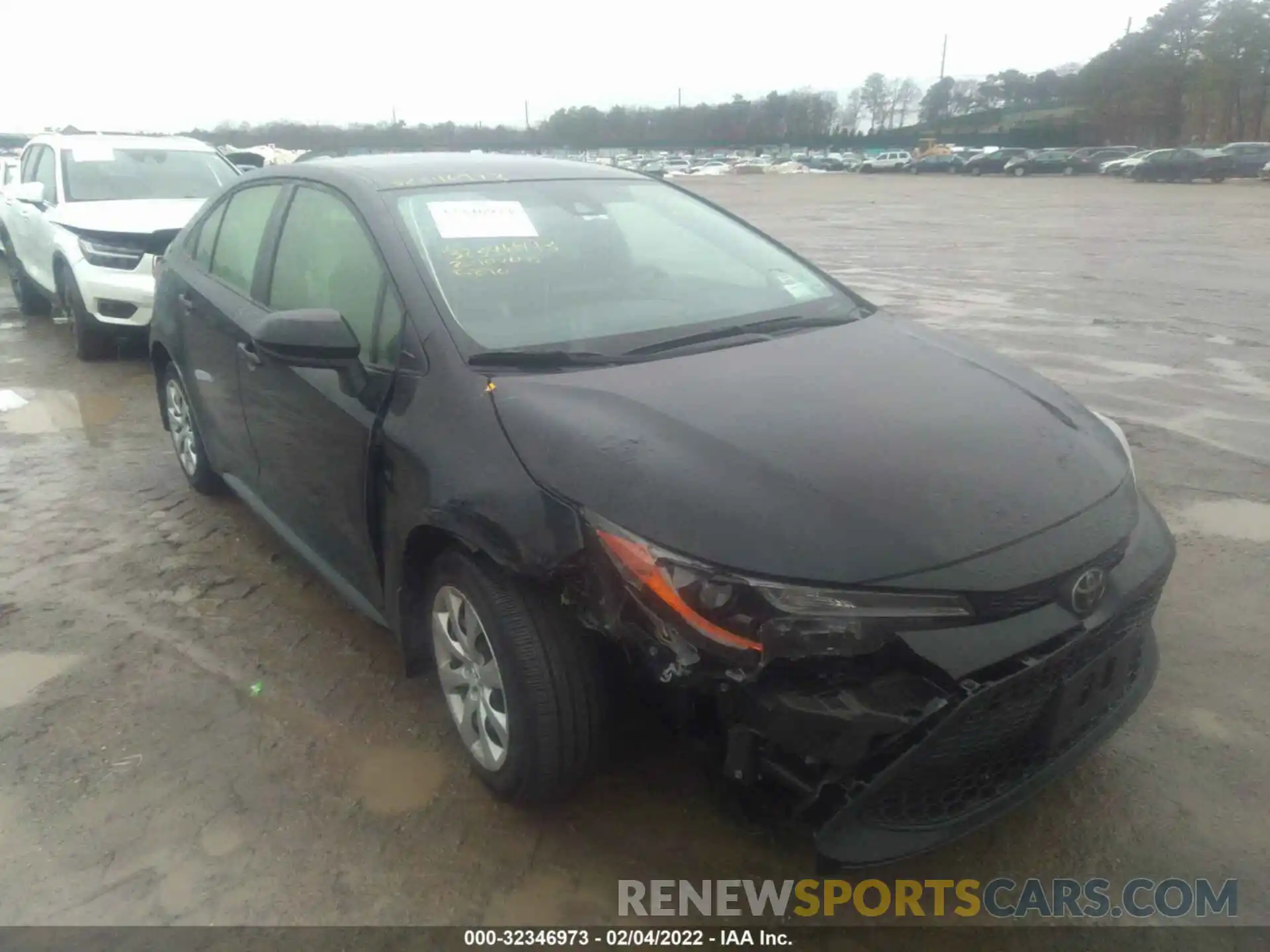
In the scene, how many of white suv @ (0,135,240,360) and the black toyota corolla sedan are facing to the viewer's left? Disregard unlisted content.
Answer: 0

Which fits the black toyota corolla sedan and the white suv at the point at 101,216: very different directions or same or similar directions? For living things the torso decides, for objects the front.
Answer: same or similar directions

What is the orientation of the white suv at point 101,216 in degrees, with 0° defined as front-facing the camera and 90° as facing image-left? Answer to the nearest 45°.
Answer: approximately 315°

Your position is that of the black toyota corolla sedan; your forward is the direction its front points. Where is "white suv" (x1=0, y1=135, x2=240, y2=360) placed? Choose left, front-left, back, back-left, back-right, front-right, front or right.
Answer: back

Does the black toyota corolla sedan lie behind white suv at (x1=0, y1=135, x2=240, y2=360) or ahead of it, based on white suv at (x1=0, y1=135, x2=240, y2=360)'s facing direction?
ahead

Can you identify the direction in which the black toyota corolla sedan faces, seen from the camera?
facing the viewer and to the right of the viewer
